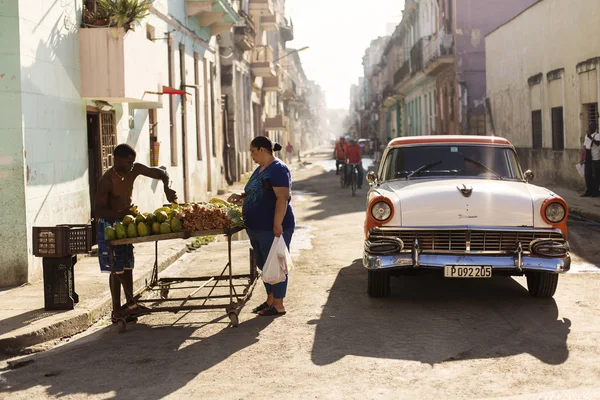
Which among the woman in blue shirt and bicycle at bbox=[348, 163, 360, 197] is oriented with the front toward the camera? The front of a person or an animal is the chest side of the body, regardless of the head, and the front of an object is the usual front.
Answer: the bicycle

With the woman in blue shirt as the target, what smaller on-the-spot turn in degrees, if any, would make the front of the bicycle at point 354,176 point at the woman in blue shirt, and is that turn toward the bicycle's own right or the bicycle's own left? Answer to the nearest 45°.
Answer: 0° — it already faces them

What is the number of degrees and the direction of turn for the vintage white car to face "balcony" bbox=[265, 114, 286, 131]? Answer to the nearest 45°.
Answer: approximately 180°

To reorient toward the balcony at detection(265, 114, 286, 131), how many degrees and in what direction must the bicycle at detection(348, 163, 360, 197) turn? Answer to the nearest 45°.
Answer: approximately 180°

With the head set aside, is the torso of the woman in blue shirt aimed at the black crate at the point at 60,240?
yes

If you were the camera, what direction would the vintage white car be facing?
facing the viewer

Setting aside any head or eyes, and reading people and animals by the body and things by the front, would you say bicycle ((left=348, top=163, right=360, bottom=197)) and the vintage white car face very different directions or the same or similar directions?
same or similar directions

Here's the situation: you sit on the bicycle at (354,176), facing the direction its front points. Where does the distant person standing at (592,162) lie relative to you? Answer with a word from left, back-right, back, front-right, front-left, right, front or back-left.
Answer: front-left

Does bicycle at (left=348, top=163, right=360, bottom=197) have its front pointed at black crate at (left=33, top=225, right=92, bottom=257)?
yes

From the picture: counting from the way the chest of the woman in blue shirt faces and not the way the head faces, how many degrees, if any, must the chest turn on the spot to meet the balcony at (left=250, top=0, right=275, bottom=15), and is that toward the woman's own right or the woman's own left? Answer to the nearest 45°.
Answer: approximately 90° to the woman's own right

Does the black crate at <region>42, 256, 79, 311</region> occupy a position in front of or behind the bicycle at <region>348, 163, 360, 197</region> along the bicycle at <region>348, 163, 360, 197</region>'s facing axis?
in front

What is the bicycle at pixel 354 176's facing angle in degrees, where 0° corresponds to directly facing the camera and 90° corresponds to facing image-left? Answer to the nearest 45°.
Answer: approximately 0°

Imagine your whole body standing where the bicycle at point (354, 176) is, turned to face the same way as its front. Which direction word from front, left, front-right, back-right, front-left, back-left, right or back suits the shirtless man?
front

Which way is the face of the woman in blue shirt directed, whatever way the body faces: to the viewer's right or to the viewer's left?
to the viewer's left
